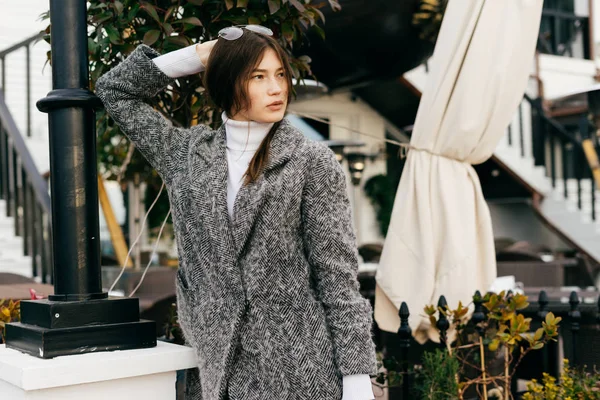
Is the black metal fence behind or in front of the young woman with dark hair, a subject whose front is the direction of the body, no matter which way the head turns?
behind

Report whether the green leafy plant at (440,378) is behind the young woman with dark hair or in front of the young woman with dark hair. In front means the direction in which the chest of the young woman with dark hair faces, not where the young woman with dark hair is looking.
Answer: behind

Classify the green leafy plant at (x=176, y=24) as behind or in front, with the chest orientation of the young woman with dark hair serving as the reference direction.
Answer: behind

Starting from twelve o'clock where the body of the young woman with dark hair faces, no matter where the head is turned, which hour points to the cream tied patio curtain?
The cream tied patio curtain is roughly at 7 o'clock from the young woman with dark hair.

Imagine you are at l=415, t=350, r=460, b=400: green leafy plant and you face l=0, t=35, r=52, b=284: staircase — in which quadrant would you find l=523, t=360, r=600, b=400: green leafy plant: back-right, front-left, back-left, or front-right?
back-right

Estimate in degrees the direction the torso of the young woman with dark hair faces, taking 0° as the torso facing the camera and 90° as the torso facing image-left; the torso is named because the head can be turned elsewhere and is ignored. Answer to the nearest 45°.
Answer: approximately 0°

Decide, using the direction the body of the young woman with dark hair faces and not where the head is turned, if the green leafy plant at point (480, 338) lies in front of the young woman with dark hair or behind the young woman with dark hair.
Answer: behind

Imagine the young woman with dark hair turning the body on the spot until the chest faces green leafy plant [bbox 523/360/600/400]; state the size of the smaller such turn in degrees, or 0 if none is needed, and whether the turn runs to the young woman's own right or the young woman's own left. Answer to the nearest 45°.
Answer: approximately 135° to the young woman's own left
